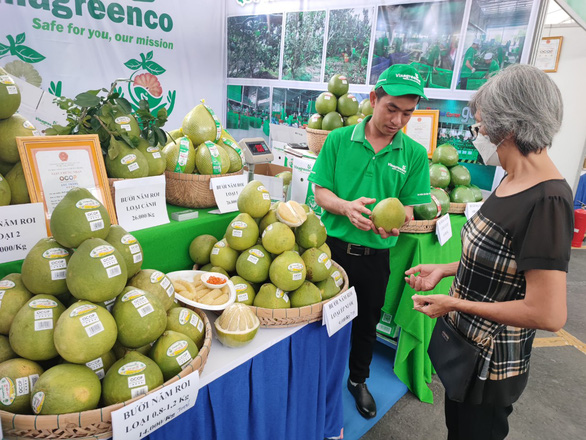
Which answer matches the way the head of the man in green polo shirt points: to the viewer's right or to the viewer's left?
to the viewer's right

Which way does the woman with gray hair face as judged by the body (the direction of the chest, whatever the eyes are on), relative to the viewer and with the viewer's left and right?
facing to the left of the viewer

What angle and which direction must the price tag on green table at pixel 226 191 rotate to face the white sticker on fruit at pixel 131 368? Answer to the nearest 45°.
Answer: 0° — it already faces it

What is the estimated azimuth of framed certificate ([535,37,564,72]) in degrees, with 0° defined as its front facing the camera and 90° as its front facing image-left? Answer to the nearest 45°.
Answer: approximately 45°

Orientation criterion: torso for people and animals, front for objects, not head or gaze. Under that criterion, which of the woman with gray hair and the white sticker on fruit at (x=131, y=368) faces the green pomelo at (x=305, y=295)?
the woman with gray hair

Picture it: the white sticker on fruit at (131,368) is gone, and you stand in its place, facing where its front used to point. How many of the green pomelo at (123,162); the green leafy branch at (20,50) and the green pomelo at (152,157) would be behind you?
3

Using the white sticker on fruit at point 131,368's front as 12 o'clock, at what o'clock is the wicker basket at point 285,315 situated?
The wicker basket is roughly at 8 o'clock from the white sticker on fruit.

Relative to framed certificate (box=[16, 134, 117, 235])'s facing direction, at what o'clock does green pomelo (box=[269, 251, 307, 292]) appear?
The green pomelo is roughly at 10 o'clock from the framed certificate.

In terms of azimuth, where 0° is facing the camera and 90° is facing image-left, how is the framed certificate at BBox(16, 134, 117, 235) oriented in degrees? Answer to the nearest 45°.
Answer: approximately 0°

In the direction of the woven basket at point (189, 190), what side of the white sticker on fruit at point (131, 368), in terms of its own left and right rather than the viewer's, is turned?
back

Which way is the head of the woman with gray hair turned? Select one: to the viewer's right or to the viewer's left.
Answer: to the viewer's left
